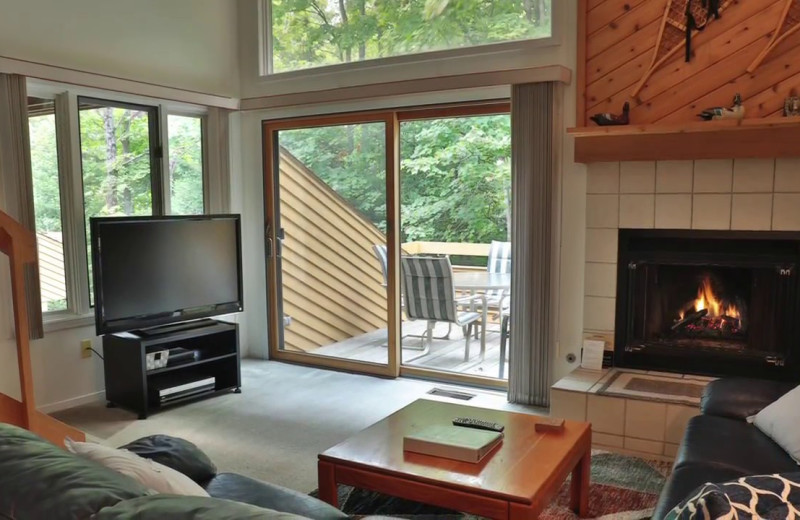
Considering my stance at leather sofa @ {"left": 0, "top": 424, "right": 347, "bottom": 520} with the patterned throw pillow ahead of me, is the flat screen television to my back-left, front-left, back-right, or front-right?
back-left

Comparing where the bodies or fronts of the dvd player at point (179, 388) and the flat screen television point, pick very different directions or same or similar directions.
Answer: same or similar directions

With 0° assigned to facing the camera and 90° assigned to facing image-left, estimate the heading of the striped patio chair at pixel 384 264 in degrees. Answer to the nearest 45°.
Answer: approximately 270°

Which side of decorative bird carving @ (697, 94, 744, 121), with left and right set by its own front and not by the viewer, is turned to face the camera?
right

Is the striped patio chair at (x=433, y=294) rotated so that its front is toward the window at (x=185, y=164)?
no

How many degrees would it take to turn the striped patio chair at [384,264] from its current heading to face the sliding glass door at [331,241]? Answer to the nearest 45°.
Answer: approximately 135° to its left

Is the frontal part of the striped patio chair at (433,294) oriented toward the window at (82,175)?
no

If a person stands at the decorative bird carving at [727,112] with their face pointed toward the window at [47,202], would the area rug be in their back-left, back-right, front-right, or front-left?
front-left
